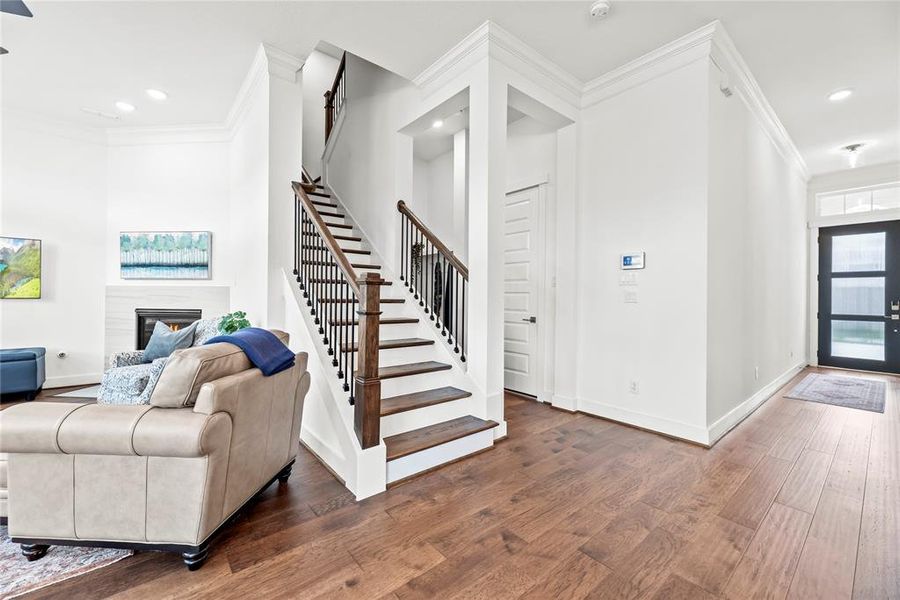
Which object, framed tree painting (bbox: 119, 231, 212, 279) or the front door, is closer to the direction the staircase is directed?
the front door

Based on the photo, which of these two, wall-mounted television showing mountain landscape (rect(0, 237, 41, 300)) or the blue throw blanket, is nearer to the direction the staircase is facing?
the blue throw blanket

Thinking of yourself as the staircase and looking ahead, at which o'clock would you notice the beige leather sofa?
The beige leather sofa is roughly at 3 o'clock from the staircase.

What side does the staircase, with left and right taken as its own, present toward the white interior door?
left

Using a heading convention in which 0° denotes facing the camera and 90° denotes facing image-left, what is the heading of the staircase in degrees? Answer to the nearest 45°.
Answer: approximately 315°

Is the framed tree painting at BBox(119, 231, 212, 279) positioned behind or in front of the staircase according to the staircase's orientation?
behind
